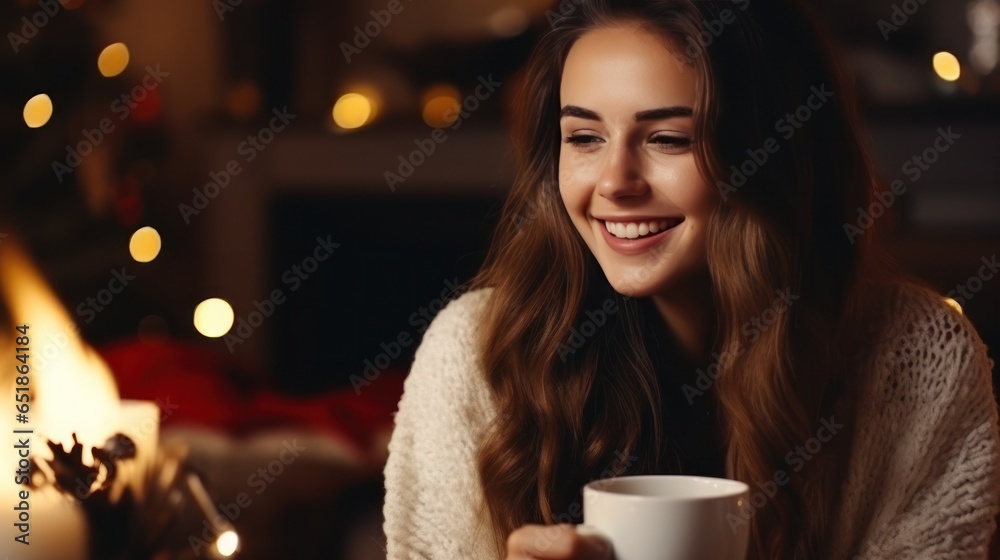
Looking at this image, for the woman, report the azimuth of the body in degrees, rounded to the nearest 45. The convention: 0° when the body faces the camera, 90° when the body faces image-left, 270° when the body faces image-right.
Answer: approximately 0°

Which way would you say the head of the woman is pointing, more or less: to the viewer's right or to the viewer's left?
to the viewer's left
